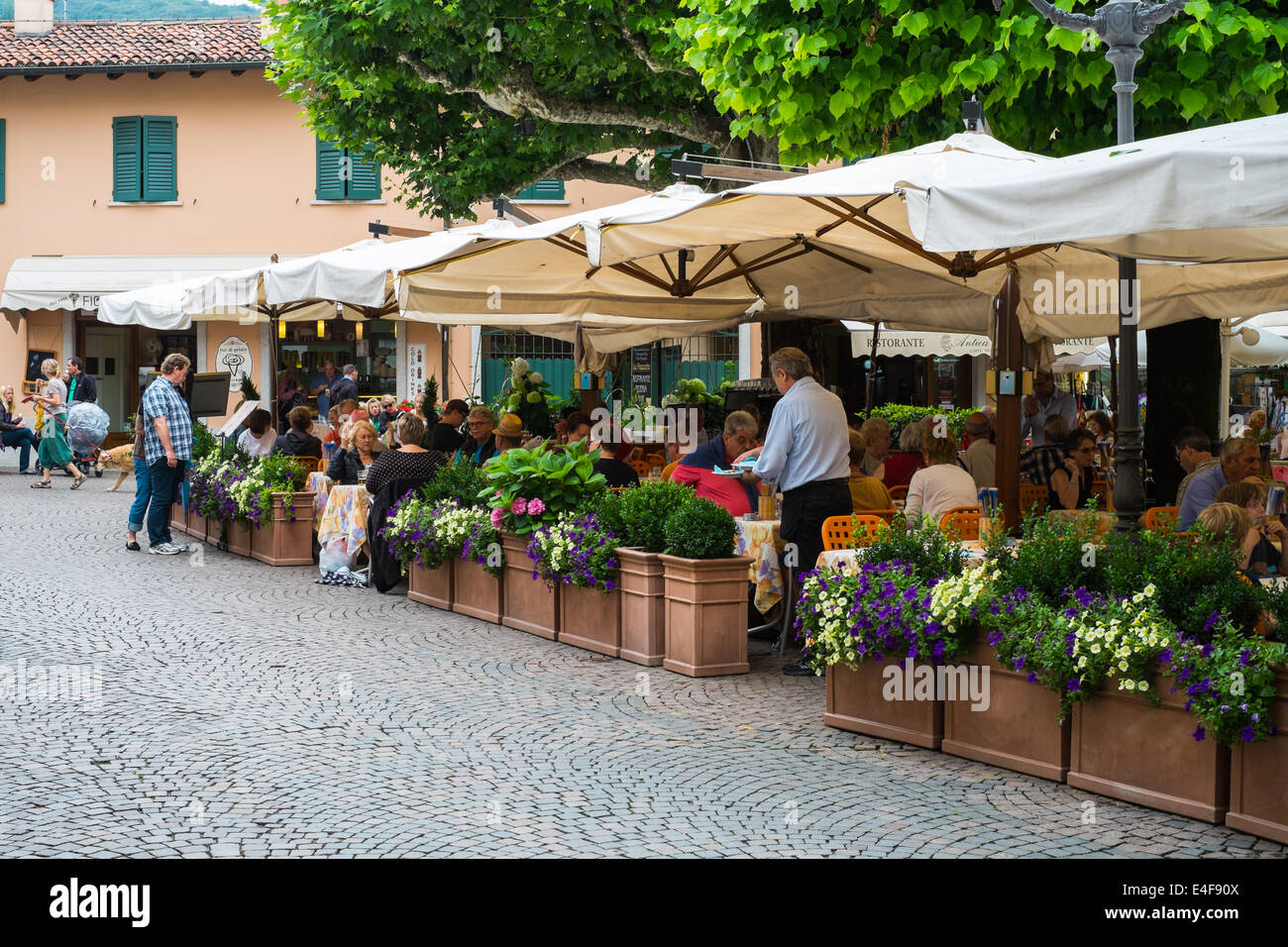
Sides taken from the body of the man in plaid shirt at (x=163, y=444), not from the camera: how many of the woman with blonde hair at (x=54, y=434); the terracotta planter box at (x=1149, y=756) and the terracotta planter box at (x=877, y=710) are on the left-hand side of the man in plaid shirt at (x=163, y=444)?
1

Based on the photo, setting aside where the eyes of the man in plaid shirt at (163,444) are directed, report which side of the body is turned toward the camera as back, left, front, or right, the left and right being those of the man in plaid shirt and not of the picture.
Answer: right

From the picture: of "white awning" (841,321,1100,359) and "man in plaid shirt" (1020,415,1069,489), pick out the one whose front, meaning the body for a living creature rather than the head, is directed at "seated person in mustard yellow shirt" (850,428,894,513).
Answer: the white awning

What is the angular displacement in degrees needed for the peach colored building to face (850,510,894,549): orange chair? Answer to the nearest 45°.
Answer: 0° — it already faces it

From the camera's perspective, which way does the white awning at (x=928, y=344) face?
toward the camera

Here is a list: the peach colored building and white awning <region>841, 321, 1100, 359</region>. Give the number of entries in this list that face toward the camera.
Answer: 2

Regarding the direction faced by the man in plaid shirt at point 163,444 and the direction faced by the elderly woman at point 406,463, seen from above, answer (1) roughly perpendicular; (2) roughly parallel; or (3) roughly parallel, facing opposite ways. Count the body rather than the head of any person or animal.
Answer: roughly perpendicular

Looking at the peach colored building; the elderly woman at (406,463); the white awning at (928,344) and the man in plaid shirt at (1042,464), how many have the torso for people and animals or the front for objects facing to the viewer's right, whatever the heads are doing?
0

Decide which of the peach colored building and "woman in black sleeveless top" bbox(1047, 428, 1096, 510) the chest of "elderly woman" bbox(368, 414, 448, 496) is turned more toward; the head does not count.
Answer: the peach colored building

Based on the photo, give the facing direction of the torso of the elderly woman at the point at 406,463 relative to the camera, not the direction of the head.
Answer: away from the camera

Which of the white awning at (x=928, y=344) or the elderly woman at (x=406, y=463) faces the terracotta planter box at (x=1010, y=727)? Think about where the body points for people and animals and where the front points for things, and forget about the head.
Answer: the white awning

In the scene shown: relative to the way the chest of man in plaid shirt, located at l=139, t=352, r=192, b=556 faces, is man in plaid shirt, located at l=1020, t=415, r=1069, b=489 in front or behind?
in front

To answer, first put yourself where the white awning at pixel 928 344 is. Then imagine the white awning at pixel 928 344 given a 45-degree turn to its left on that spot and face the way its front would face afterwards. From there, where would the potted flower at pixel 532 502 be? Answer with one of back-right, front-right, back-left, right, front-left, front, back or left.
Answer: front-right

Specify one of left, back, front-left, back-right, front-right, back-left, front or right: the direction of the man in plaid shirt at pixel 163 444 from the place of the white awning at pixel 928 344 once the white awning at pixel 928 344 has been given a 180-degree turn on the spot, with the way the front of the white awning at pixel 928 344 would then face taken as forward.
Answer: back-left

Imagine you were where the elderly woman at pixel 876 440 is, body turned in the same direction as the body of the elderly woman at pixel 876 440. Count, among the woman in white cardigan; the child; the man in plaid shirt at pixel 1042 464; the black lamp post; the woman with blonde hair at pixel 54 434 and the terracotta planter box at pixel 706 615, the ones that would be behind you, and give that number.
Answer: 1

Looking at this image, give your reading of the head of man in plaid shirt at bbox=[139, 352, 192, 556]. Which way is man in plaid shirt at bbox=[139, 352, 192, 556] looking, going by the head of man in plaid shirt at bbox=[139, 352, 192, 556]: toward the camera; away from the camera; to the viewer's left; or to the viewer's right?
to the viewer's right

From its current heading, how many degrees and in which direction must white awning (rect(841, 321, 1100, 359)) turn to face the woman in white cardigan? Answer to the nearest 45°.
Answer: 0° — it already faces them
